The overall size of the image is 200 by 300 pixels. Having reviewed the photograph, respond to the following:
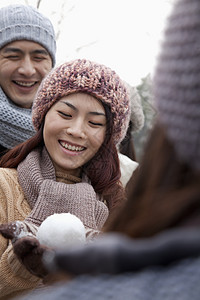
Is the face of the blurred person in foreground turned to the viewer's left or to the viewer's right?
to the viewer's left

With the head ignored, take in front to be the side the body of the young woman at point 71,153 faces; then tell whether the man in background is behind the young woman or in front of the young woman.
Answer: behind

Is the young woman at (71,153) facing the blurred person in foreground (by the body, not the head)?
yes

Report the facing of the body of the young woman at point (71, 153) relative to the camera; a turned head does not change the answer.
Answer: toward the camera

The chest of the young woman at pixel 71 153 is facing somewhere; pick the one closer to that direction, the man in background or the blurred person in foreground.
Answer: the blurred person in foreground
